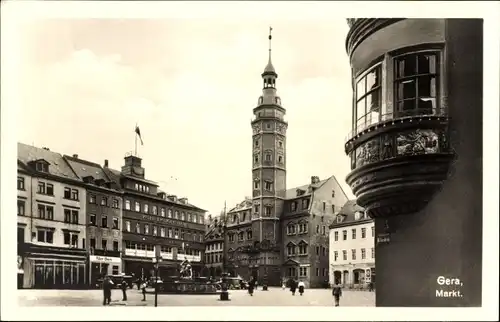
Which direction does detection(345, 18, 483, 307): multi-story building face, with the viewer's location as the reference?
facing the viewer and to the left of the viewer

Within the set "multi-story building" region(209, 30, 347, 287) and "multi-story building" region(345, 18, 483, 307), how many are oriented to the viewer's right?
0

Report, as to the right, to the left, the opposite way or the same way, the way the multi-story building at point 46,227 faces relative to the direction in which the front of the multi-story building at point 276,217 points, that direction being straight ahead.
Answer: to the left

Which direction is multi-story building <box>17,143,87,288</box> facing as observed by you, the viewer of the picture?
facing the viewer and to the right of the viewer

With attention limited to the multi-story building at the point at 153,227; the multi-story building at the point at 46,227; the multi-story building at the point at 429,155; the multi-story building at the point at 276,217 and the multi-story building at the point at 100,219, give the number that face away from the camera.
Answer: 0

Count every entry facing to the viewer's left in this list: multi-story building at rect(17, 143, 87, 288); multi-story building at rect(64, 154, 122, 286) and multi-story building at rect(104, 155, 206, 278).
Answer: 0

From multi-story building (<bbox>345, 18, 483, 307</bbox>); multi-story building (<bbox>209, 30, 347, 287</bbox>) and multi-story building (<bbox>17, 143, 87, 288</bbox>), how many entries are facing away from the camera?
0

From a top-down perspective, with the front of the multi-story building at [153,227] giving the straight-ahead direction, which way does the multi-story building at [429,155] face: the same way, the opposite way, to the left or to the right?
to the right
